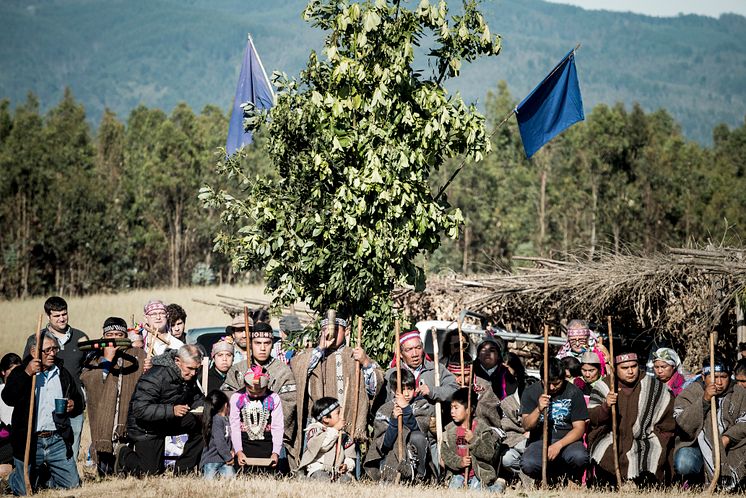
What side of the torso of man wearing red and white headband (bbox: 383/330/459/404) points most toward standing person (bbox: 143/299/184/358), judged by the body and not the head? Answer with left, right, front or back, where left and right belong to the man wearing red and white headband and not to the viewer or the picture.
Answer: right

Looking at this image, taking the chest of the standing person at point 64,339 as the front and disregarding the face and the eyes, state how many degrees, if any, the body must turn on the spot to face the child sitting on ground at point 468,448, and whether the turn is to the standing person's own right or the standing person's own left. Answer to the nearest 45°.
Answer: approximately 45° to the standing person's own left

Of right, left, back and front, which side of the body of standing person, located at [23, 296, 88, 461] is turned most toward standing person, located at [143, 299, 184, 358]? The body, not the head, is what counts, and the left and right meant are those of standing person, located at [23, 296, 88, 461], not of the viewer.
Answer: left

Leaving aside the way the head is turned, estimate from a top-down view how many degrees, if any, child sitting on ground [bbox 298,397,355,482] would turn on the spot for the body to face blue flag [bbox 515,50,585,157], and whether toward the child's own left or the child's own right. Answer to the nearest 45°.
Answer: approximately 90° to the child's own left

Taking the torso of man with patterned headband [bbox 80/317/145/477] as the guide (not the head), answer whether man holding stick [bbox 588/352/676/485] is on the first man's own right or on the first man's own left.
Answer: on the first man's own left

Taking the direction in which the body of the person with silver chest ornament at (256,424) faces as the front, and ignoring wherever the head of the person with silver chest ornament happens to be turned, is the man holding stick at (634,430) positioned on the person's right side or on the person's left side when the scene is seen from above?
on the person's left side
